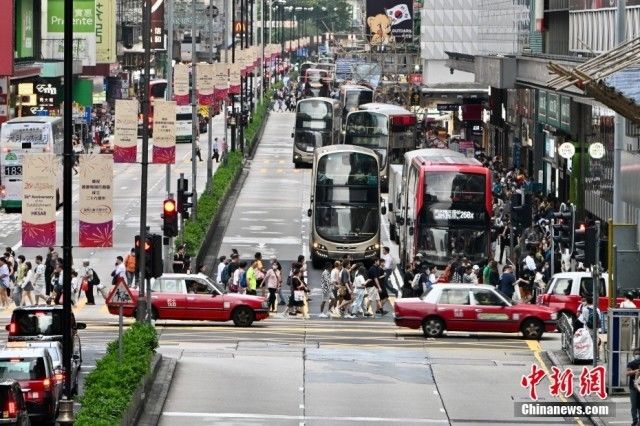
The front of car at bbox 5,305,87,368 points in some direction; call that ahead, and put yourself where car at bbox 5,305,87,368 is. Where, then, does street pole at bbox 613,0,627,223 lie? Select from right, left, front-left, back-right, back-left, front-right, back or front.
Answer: right

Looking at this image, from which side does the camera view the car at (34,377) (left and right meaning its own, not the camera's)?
back

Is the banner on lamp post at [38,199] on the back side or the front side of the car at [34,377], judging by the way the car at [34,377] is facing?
on the front side

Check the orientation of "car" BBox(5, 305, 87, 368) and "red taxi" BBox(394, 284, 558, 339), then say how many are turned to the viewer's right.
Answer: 1

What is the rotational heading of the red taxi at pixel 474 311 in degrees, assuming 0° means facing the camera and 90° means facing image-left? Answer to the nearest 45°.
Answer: approximately 270°

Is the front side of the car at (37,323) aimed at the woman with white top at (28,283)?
yes

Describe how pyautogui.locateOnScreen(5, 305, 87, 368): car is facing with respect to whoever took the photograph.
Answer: facing away from the viewer

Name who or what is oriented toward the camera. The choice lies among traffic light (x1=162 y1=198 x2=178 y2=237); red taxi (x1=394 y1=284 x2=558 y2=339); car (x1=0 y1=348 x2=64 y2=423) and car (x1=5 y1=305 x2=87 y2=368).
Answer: the traffic light

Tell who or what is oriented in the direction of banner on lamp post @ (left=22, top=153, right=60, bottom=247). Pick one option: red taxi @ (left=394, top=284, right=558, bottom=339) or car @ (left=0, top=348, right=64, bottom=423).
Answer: the car

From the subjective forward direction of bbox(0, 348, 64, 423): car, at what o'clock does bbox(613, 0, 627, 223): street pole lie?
The street pole is roughly at 2 o'clock from the car.

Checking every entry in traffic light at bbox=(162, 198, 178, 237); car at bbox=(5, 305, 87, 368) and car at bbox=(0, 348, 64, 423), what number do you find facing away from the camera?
2

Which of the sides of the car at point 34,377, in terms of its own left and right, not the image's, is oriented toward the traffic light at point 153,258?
front
